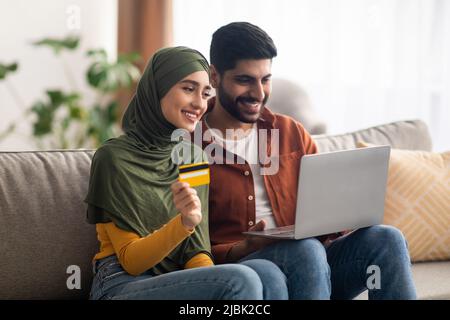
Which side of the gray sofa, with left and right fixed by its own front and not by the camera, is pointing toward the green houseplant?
back

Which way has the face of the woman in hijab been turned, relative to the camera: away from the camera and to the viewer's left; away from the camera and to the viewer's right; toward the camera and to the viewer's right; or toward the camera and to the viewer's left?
toward the camera and to the viewer's right

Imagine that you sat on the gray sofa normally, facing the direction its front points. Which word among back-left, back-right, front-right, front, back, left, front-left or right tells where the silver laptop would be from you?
left

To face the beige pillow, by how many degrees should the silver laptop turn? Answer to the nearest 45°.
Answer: approximately 90° to its right

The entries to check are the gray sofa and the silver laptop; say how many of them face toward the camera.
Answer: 1

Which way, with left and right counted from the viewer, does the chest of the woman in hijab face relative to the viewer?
facing the viewer and to the right of the viewer

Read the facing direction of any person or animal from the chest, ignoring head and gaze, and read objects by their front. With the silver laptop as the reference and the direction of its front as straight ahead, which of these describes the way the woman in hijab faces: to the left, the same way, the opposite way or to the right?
the opposite way

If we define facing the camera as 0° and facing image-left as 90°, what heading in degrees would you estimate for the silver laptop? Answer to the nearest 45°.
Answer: approximately 135°

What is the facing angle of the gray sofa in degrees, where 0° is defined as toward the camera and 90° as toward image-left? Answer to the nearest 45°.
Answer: approximately 0°
